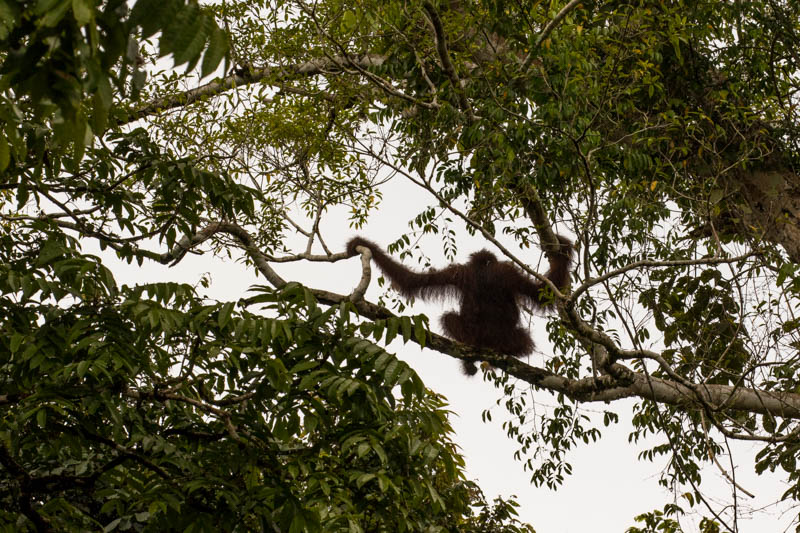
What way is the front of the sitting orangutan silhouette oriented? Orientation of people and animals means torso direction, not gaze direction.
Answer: away from the camera
